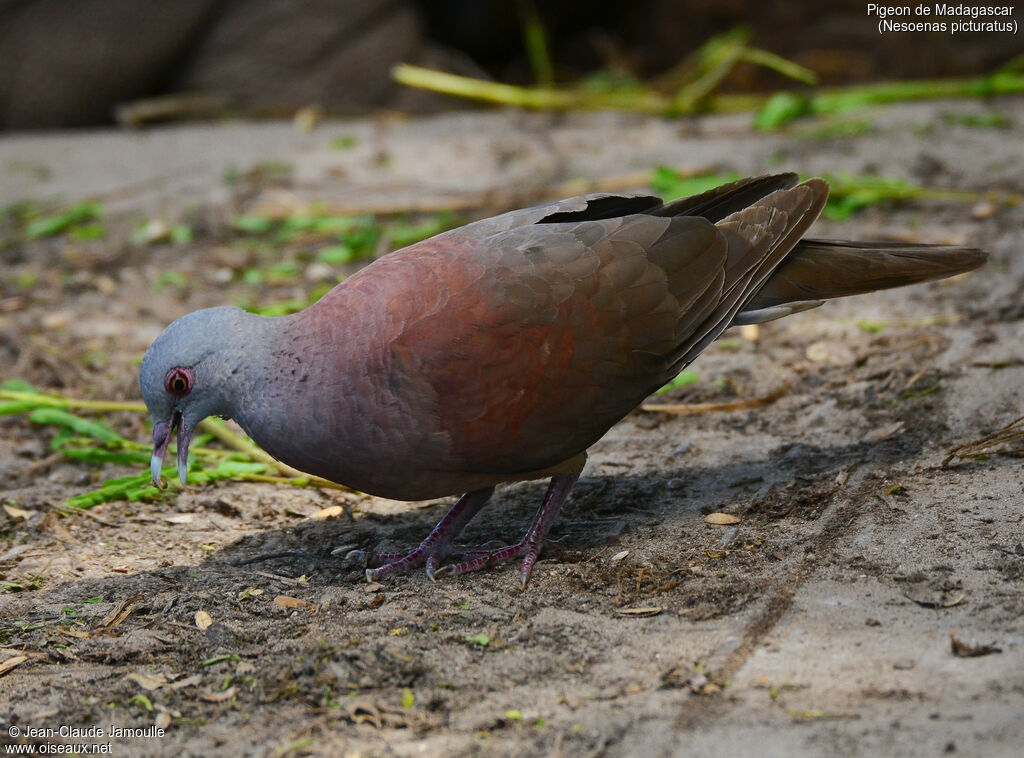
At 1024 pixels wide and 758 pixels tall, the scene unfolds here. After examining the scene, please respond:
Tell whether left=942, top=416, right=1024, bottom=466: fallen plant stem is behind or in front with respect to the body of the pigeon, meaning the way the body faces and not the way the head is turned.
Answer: behind

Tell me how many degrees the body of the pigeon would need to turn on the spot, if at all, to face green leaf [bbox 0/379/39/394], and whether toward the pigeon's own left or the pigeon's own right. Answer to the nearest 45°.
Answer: approximately 45° to the pigeon's own right

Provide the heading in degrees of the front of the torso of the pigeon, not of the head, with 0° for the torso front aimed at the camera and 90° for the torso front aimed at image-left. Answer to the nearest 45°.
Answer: approximately 90°

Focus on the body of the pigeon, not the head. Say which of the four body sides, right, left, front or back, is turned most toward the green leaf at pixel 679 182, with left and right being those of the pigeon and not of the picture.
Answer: right

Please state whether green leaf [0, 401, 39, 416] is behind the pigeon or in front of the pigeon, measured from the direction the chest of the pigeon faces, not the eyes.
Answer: in front

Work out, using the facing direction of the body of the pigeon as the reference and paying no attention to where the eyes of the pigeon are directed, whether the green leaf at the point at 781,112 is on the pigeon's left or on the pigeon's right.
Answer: on the pigeon's right

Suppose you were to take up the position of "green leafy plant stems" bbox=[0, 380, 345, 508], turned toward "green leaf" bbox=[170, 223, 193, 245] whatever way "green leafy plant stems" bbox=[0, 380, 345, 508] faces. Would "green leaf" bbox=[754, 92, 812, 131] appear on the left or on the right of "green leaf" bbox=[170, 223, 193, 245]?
right
